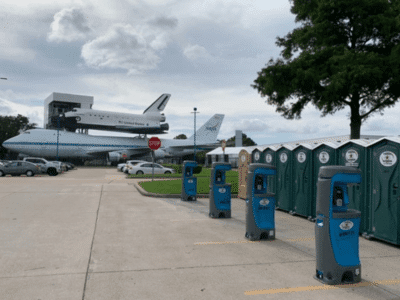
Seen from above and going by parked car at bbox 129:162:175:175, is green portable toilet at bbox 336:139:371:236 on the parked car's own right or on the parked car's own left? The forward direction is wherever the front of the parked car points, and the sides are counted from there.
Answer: on the parked car's own right

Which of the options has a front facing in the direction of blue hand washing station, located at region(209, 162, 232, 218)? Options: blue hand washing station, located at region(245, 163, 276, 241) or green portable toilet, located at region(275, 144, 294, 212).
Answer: the green portable toilet

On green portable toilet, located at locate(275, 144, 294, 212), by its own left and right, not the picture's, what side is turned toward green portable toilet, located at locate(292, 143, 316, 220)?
left

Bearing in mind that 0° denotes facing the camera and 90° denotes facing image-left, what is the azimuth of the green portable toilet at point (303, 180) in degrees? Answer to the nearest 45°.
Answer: approximately 45°

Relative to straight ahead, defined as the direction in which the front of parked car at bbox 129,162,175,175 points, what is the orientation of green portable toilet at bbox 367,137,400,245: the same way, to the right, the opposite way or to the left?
the opposite way

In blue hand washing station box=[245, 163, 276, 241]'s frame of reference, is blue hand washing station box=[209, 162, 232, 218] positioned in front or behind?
behind

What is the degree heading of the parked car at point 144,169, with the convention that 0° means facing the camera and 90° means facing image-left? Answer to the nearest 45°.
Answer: approximately 270°

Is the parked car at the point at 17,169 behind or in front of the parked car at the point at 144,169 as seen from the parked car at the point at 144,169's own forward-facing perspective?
behind
